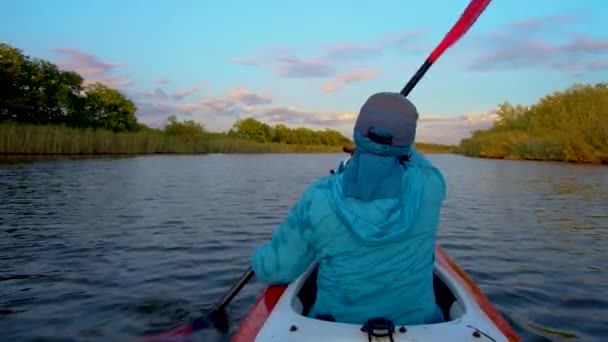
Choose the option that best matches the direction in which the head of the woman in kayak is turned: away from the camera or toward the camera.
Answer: away from the camera

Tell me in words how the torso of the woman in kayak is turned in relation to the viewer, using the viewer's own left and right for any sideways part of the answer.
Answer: facing away from the viewer

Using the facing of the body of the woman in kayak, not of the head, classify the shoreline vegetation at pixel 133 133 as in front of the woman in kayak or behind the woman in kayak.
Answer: in front
